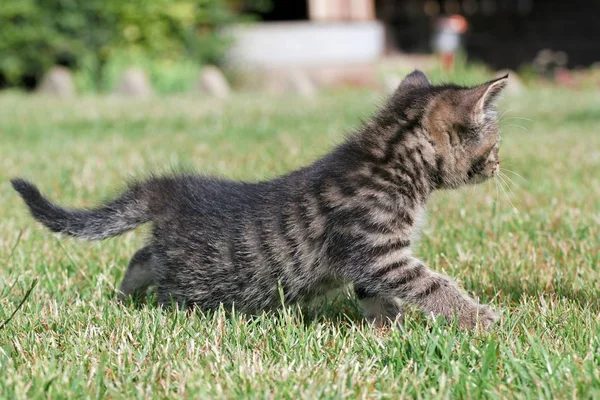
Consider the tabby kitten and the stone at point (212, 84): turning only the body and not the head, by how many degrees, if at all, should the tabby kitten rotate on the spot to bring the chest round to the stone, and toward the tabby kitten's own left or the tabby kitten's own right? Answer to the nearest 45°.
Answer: approximately 90° to the tabby kitten's own left

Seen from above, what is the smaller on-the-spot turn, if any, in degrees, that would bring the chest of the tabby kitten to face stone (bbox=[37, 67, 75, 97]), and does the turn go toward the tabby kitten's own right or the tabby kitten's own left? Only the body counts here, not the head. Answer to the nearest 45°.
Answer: approximately 90° to the tabby kitten's own left

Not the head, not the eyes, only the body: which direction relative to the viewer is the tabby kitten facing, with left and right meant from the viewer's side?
facing to the right of the viewer

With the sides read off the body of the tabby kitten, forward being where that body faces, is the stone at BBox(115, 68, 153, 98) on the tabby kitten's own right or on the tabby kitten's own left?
on the tabby kitten's own left

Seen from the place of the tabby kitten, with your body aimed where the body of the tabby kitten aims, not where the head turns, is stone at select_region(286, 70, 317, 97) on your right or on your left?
on your left
